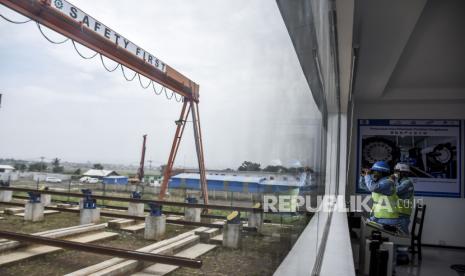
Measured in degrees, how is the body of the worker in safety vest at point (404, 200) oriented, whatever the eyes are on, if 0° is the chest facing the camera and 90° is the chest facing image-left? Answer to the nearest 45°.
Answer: approximately 90°

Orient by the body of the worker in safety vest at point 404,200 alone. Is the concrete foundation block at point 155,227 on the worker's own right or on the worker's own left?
on the worker's own right
